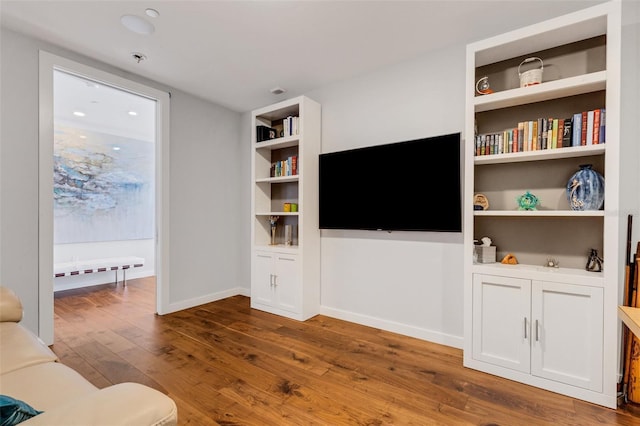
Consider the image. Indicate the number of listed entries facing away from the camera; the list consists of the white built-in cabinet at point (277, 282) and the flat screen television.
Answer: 0

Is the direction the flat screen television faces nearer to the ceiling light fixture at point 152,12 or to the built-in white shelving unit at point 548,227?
the ceiling light fixture

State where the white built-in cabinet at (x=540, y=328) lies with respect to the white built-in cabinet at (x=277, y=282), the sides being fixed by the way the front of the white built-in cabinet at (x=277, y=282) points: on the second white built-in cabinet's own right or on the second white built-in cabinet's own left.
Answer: on the second white built-in cabinet's own left

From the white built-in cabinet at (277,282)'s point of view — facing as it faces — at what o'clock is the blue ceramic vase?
The blue ceramic vase is roughly at 9 o'clock from the white built-in cabinet.

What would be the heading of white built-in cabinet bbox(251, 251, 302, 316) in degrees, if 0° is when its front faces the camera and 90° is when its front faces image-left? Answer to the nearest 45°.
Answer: approximately 45°

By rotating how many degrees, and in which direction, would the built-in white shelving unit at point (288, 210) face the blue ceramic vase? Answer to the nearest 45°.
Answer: approximately 90° to its left

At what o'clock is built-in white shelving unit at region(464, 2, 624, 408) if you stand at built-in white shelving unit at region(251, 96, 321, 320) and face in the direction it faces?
built-in white shelving unit at region(464, 2, 624, 408) is roughly at 9 o'clock from built-in white shelving unit at region(251, 96, 321, 320).

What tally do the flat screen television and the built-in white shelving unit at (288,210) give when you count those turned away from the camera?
0

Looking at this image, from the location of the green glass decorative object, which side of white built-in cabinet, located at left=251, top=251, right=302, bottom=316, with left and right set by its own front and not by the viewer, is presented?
left

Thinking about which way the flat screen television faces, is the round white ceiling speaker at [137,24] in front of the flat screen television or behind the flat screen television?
in front

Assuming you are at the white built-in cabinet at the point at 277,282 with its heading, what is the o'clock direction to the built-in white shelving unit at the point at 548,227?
The built-in white shelving unit is roughly at 9 o'clock from the white built-in cabinet.

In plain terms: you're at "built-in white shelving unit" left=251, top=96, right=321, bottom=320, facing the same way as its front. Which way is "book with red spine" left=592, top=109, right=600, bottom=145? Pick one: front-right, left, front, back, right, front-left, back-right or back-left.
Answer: left

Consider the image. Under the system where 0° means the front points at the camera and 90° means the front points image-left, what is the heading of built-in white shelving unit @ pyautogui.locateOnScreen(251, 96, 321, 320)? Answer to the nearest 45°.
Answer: approximately 45°
